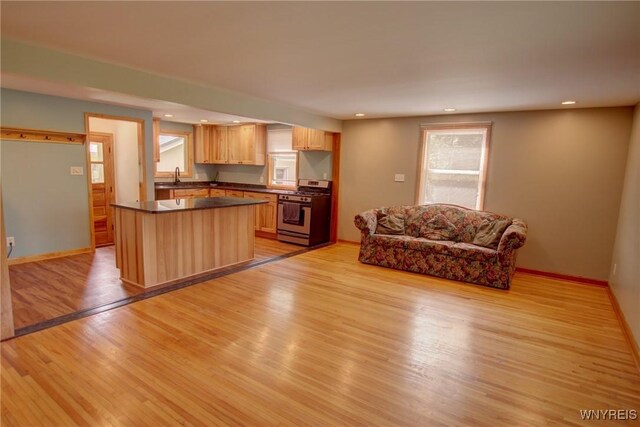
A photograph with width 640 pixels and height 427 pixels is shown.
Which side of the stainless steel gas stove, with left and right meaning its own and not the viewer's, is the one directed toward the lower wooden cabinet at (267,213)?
right

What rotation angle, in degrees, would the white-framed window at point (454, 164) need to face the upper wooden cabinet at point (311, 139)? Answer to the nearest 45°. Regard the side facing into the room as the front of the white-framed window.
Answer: approximately 90° to its right

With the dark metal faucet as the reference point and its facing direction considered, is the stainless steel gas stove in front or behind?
in front

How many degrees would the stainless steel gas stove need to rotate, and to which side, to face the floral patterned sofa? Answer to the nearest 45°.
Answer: approximately 90° to its left

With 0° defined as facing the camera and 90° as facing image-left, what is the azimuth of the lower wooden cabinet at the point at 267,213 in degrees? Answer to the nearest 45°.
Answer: approximately 45°

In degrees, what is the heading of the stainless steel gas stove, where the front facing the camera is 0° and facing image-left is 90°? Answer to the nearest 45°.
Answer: approximately 45°

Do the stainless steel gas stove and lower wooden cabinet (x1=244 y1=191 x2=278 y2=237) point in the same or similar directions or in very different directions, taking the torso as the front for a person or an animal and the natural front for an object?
same or similar directions

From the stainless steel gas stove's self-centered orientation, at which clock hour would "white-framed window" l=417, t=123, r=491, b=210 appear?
The white-framed window is roughly at 8 o'clock from the stainless steel gas stove.

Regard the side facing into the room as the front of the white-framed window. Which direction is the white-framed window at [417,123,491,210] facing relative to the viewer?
toward the camera

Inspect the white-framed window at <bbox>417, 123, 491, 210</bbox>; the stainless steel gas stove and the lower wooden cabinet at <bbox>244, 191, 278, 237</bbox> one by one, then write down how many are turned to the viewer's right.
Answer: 0

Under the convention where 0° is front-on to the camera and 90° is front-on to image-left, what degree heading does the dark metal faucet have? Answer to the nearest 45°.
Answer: approximately 315°

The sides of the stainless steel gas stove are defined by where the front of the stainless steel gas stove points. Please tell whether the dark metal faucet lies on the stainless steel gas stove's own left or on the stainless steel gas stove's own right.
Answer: on the stainless steel gas stove's own right

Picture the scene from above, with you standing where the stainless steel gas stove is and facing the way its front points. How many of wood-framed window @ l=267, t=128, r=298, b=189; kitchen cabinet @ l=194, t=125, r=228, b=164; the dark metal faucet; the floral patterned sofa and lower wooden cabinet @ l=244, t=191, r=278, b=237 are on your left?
1

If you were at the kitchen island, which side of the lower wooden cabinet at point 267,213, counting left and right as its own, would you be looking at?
front
